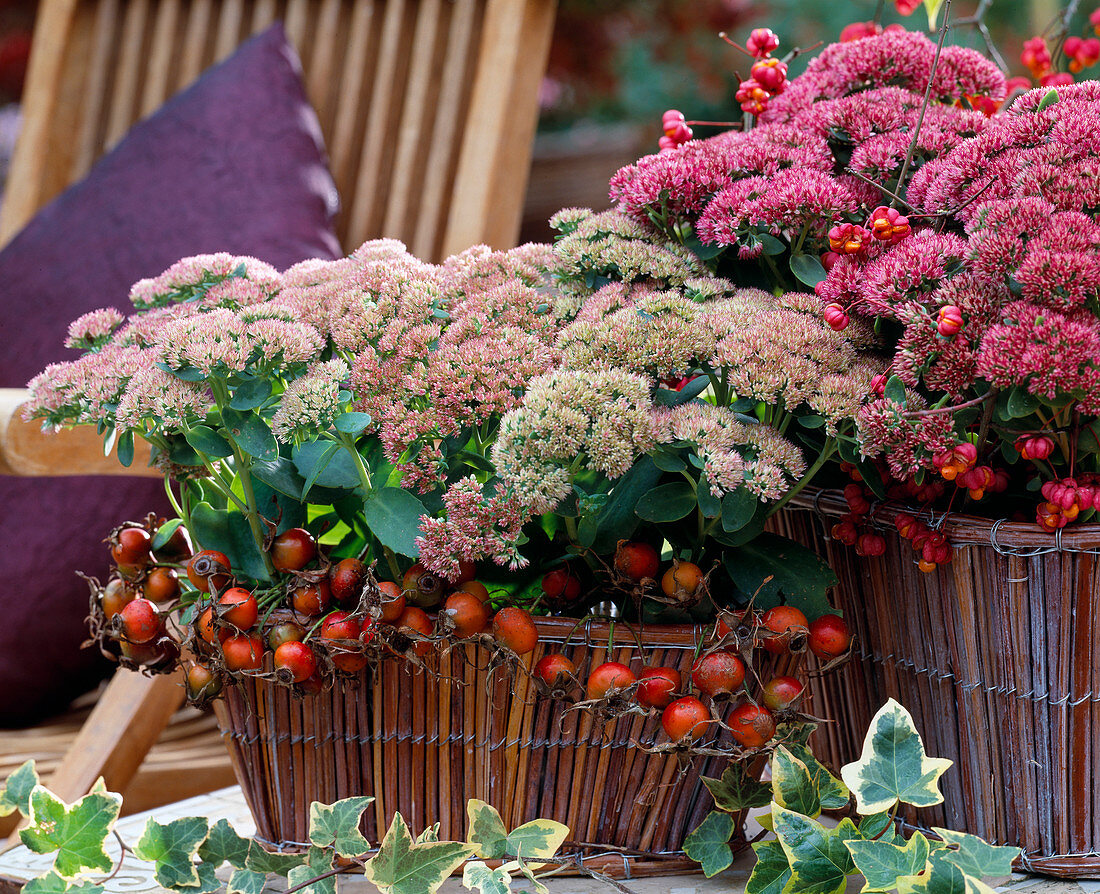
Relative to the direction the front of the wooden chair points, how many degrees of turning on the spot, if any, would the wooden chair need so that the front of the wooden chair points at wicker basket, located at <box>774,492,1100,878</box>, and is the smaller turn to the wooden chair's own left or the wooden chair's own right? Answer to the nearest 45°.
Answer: approximately 90° to the wooden chair's own left

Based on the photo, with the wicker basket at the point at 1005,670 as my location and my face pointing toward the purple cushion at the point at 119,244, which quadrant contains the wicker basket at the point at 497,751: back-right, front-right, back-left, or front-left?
front-left

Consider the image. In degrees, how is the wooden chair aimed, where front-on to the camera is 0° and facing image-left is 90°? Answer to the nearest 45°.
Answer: approximately 45°
